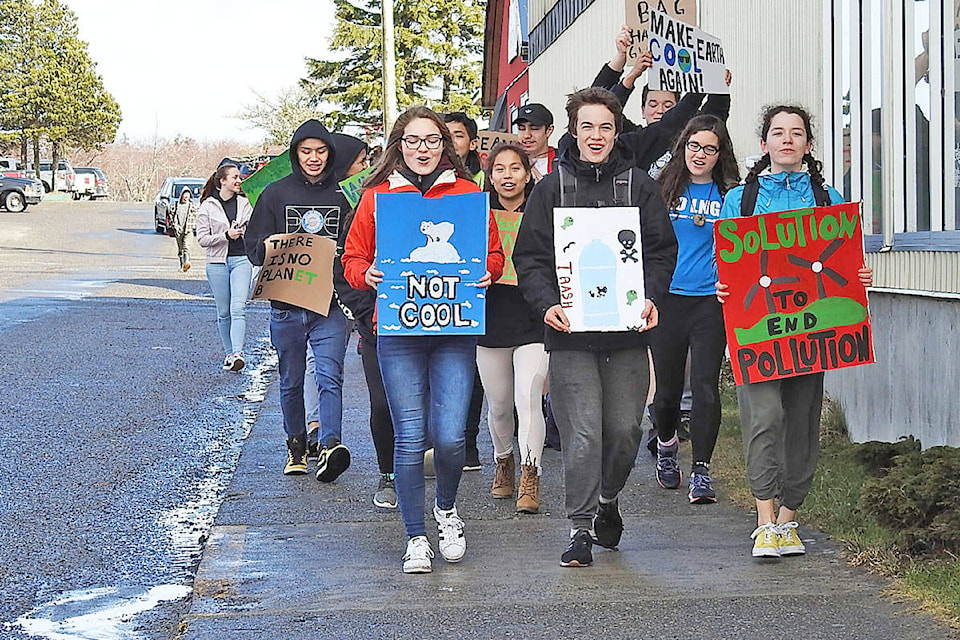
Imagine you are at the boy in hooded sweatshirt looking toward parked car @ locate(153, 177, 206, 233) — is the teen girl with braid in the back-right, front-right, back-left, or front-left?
back-right

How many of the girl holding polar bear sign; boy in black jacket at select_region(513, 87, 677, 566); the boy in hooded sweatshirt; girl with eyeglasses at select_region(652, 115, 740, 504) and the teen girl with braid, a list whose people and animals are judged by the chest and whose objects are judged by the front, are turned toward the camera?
5

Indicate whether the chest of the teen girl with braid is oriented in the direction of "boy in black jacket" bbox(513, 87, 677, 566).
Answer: no

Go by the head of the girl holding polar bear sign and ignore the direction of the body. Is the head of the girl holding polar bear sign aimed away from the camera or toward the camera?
toward the camera

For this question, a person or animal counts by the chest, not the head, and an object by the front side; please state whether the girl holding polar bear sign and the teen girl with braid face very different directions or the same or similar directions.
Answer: same or similar directions

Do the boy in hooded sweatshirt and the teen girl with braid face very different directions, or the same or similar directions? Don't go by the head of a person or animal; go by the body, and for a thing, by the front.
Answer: same or similar directions

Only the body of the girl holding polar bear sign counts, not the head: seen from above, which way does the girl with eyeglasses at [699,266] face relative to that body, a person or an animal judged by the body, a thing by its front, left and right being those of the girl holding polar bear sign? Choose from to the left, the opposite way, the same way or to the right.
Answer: the same way

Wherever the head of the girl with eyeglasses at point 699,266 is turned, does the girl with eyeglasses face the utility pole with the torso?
no

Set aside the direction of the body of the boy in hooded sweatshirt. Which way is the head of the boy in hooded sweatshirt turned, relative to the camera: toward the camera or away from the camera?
toward the camera

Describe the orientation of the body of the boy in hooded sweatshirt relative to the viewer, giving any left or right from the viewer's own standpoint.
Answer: facing the viewer

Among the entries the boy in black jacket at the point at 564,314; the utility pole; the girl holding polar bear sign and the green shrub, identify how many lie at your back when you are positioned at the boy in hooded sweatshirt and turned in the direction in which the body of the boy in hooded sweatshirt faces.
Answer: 1

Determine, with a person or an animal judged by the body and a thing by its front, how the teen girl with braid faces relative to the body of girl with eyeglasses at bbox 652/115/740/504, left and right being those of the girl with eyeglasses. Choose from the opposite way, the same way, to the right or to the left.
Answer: the same way

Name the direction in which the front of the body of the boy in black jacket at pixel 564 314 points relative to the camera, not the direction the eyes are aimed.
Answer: toward the camera

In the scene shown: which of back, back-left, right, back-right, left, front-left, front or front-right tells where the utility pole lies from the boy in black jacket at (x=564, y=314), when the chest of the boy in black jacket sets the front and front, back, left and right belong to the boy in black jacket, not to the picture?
back

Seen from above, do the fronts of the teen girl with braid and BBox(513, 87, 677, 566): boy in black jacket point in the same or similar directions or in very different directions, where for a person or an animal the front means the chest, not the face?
same or similar directions

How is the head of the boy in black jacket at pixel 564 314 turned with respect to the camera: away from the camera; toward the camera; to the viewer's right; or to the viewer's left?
toward the camera

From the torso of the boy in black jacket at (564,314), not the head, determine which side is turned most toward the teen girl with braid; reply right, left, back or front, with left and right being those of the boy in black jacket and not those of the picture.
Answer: left
